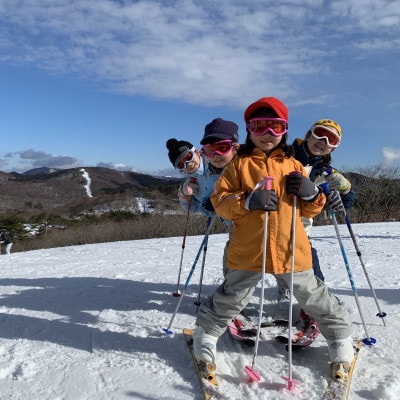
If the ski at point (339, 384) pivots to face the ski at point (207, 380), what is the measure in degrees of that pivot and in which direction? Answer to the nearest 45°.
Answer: approximately 45° to its right

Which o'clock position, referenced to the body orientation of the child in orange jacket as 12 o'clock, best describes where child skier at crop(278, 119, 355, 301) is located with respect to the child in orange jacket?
The child skier is roughly at 7 o'clock from the child in orange jacket.

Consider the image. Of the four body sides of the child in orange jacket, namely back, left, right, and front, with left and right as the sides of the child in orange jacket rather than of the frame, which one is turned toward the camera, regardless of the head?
front

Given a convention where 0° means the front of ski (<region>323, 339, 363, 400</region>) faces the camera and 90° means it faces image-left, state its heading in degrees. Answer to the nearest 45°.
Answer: approximately 45°

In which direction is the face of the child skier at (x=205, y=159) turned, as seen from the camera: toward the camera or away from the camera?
toward the camera

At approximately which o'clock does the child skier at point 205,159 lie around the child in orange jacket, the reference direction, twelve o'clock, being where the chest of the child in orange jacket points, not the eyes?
The child skier is roughly at 5 o'clock from the child in orange jacket.

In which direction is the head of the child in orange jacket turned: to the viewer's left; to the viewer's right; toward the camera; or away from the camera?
toward the camera
